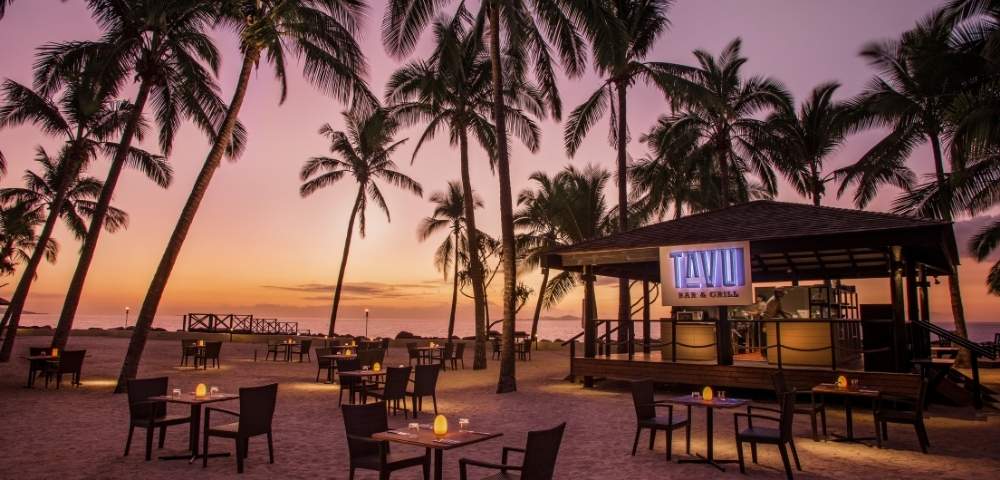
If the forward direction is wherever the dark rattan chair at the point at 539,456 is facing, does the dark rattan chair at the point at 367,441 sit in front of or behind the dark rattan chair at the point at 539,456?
in front

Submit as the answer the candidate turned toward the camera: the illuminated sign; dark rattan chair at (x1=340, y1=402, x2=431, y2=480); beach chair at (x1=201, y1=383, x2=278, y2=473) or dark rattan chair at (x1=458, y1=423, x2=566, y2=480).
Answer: the illuminated sign

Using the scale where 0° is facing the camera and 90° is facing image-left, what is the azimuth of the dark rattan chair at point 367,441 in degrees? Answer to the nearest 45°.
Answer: approximately 225°

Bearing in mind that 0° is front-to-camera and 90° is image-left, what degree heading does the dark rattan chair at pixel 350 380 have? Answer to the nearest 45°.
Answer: approximately 225°

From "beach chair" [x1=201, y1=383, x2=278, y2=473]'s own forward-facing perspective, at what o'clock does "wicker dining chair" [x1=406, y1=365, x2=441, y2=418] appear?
The wicker dining chair is roughly at 3 o'clock from the beach chair.

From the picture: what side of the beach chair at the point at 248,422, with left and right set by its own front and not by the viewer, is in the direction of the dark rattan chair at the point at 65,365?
front

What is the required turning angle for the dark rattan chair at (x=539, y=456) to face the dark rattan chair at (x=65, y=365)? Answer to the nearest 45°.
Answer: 0° — it already faces it

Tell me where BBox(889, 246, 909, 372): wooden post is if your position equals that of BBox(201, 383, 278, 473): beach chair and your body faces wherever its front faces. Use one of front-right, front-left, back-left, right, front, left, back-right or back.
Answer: back-right

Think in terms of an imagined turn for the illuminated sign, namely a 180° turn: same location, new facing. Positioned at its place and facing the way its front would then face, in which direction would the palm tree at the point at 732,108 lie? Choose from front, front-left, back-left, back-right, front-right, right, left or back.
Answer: front

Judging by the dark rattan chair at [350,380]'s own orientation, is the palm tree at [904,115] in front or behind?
in front

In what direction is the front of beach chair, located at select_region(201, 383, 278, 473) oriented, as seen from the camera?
facing away from the viewer and to the left of the viewer

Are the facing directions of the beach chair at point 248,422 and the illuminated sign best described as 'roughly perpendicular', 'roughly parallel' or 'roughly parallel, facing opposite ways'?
roughly perpendicular
